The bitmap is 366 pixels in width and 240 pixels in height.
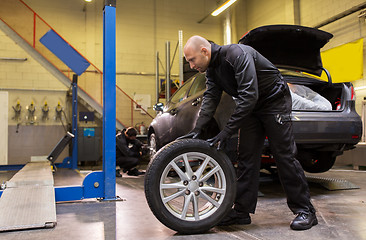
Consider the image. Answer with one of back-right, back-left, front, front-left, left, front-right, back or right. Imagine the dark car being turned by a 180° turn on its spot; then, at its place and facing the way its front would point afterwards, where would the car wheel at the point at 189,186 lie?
right

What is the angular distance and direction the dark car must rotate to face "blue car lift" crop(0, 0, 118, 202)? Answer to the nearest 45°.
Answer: approximately 45° to its left

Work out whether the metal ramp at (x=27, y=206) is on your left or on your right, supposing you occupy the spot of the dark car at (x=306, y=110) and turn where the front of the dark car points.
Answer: on your left

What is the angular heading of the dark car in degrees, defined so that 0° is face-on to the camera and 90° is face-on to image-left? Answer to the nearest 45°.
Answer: approximately 135°
